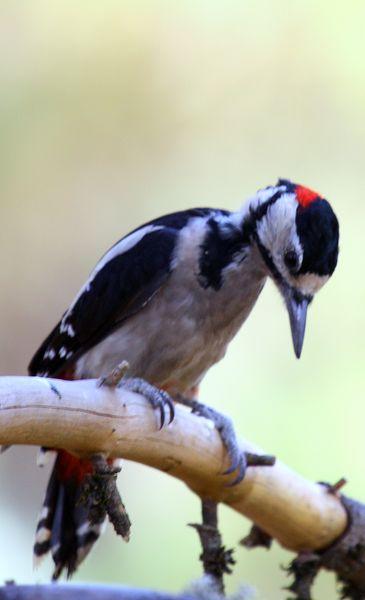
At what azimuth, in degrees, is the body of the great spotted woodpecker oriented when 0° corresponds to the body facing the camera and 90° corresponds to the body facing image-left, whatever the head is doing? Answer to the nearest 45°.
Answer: approximately 315°

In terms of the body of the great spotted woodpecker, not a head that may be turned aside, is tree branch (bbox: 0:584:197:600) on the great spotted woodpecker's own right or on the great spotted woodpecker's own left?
on the great spotted woodpecker's own right
